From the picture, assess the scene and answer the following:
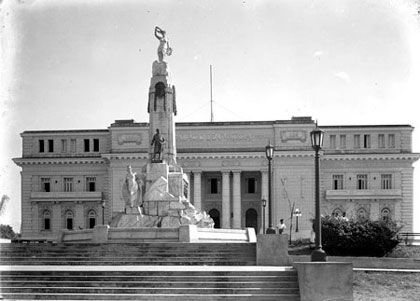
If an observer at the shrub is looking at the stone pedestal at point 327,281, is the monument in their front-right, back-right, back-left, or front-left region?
back-right

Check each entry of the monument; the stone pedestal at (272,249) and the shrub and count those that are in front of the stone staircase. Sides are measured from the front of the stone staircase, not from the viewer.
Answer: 0

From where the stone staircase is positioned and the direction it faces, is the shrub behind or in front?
behind

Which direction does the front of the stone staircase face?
toward the camera

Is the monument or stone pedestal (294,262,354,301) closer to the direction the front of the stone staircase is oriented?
the stone pedestal

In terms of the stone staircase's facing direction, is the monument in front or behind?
behind

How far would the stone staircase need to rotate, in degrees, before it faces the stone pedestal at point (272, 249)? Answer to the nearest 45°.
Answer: approximately 135° to its left
